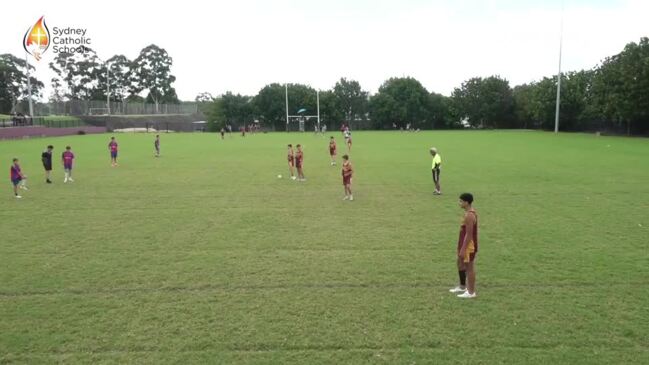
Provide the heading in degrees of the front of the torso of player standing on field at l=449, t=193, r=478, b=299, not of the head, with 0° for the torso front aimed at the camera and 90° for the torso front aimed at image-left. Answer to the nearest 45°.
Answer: approximately 90°

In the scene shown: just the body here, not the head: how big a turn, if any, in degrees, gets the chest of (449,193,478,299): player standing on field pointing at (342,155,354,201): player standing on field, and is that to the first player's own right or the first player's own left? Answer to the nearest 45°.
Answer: approximately 45° to the first player's own right
